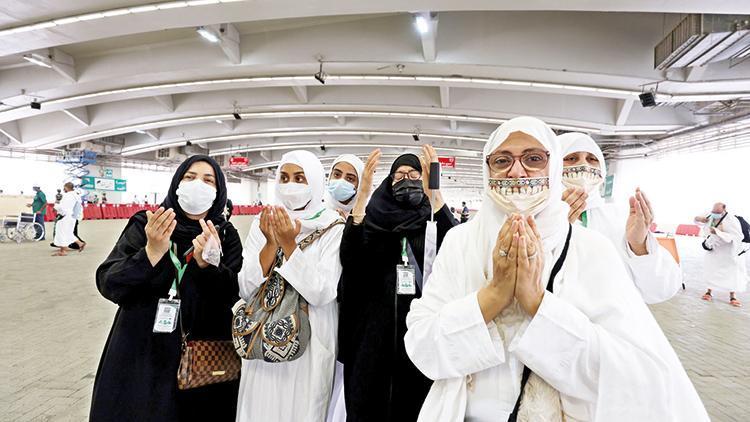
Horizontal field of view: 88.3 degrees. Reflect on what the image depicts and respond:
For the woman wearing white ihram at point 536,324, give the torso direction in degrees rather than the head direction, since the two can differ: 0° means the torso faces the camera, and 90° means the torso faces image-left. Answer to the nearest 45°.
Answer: approximately 0°

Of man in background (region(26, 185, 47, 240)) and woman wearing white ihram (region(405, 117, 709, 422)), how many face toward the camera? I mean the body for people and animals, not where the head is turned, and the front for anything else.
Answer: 1

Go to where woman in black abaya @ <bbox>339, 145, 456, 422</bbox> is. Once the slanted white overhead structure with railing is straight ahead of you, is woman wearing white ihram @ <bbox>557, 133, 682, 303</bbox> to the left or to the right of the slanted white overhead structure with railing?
right

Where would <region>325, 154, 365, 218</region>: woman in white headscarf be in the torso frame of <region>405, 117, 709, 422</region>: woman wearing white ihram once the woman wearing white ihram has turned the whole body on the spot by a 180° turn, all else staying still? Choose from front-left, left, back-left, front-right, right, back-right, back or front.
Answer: front-left

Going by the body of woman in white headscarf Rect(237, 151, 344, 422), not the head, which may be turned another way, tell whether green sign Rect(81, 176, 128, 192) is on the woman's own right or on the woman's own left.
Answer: on the woman's own right

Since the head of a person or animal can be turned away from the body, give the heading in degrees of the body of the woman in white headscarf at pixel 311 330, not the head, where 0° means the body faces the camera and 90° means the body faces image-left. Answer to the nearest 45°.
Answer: approximately 45°

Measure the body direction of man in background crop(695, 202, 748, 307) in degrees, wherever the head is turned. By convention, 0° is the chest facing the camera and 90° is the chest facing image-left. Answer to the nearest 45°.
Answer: approximately 45°

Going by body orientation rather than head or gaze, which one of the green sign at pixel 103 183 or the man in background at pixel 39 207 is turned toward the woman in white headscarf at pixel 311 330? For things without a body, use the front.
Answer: the green sign

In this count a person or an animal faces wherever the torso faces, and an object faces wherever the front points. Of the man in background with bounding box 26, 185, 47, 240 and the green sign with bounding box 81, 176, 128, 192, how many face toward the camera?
1

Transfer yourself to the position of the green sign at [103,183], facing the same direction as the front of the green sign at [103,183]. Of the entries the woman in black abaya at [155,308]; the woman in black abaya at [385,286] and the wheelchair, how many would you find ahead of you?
3
